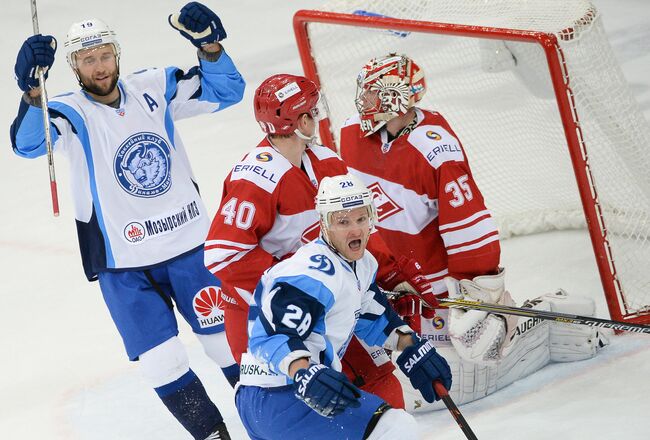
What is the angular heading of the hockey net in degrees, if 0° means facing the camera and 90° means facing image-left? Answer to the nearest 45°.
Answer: approximately 45°

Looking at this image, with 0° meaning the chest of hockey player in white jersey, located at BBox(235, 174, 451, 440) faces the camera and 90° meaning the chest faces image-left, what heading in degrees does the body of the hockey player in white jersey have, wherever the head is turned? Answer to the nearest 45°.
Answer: approximately 315°

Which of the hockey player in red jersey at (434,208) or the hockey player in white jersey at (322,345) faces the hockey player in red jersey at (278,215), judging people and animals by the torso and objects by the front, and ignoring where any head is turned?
the hockey player in red jersey at (434,208)

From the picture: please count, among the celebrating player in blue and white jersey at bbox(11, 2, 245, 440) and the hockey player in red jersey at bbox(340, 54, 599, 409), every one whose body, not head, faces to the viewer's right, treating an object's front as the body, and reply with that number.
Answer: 0

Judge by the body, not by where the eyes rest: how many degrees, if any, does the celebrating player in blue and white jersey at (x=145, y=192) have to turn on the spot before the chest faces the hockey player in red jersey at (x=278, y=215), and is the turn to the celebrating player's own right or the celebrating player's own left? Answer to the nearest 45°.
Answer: approximately 45° to the celebrating player's own left

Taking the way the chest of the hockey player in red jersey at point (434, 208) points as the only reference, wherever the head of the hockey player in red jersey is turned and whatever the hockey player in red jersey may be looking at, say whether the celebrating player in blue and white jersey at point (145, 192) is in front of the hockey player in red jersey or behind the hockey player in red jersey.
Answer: in front

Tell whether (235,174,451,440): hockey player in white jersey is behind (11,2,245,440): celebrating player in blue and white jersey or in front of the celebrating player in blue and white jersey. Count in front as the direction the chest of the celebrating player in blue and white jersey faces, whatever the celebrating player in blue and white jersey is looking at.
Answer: in front

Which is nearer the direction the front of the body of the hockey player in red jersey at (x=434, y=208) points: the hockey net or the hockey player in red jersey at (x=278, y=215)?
the hockey player in red jersey

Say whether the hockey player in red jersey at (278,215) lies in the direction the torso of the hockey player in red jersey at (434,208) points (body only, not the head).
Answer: yes

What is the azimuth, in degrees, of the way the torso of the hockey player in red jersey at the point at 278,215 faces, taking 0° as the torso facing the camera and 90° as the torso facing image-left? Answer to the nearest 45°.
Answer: approximately 315°

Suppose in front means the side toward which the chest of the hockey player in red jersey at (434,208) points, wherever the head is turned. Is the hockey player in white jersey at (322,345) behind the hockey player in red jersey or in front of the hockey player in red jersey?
in front

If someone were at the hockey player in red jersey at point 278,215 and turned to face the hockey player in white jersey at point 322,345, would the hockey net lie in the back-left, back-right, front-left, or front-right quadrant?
back-left
